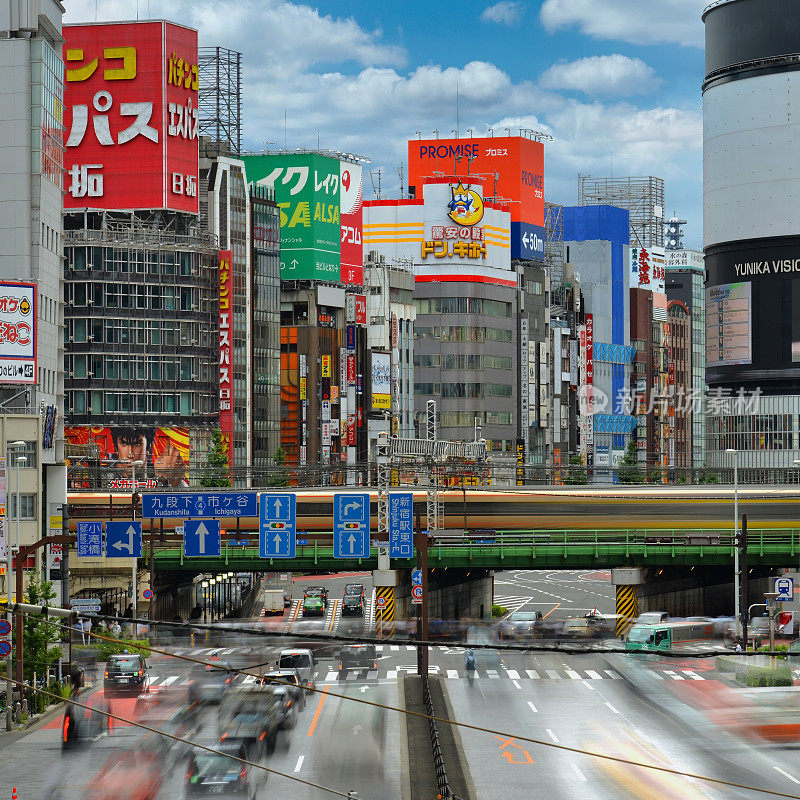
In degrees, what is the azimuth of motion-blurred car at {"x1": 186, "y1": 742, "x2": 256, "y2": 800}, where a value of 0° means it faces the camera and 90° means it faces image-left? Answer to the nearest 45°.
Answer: approximately 180°
